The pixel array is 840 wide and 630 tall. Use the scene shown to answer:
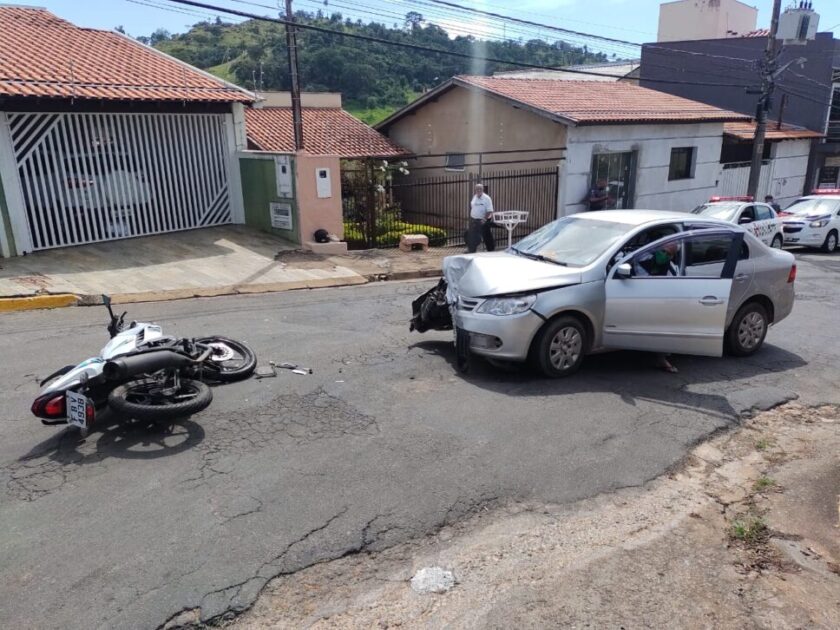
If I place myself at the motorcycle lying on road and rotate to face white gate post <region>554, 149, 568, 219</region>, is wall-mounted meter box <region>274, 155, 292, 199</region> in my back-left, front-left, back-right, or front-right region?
front-left

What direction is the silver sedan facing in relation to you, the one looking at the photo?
facing the viewer and to the left of the viewer

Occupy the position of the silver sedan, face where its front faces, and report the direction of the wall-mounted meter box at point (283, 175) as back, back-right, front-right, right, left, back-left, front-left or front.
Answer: right

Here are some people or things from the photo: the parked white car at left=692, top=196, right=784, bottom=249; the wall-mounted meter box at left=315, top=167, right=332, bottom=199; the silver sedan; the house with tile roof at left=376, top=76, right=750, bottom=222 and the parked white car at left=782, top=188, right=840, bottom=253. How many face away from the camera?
0

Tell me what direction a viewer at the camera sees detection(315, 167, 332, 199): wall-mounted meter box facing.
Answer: facing the viewer

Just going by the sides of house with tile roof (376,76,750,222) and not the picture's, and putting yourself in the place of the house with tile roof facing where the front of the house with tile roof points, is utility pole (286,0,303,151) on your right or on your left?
on your right

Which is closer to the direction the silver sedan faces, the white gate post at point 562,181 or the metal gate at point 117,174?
the metal gate

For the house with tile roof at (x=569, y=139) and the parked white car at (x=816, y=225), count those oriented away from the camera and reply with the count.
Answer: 0

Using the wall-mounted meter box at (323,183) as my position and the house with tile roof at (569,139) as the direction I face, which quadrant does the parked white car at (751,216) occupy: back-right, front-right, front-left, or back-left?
front-right

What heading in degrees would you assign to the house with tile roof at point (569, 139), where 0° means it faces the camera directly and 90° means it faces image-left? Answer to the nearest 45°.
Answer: approximately 315°

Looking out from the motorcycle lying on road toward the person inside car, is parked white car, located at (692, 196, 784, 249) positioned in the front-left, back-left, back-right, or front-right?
front-left

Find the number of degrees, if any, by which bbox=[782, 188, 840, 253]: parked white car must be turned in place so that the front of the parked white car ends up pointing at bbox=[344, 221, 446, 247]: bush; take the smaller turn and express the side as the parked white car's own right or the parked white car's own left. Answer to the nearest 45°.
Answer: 0° — it already faces it

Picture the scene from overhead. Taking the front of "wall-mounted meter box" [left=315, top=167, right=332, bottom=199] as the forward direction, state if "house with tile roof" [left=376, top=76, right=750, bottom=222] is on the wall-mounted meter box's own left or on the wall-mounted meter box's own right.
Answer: on the wall-mounted meter box's own left
